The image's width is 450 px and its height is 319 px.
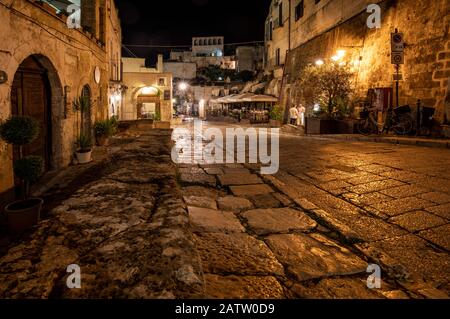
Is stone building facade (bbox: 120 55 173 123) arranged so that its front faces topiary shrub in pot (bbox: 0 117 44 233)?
yes

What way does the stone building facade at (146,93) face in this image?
toward the camera

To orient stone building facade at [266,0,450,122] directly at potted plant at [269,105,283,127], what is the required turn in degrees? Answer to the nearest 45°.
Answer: approximately 90° to its right

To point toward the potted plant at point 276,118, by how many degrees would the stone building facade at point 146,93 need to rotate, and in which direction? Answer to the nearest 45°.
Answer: approximately 45° to its left

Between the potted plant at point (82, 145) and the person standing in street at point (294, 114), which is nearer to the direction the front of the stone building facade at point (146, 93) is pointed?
the potted plant

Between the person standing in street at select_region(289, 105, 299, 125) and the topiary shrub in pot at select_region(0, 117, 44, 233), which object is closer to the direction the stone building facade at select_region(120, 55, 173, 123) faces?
the topiary shrub in pot

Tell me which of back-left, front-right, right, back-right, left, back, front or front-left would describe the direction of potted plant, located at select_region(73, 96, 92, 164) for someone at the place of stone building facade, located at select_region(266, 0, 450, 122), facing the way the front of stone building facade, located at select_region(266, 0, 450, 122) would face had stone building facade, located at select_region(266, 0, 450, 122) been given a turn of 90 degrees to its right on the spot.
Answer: left

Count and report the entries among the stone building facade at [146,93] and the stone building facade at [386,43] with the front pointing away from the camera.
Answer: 0

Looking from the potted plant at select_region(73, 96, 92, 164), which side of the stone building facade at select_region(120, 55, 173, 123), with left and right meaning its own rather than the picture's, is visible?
front

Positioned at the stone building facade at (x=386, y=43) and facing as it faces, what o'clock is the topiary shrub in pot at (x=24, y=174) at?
The topiary shrub in pot is roughly at 11 o'clock from the stone building facade.

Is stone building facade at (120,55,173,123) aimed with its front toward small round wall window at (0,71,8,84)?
yes

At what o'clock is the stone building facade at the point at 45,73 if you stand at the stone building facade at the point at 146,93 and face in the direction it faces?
the stone building facade at the point at 45,73 is roughly at 12 o'clock from the stone building facade at the point at 146,93.

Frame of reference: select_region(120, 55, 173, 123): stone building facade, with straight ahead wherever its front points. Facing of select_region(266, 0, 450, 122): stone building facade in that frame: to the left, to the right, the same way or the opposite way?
to the right

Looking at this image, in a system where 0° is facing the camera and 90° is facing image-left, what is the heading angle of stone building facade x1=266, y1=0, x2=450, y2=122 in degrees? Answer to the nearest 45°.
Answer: approximately 45°
